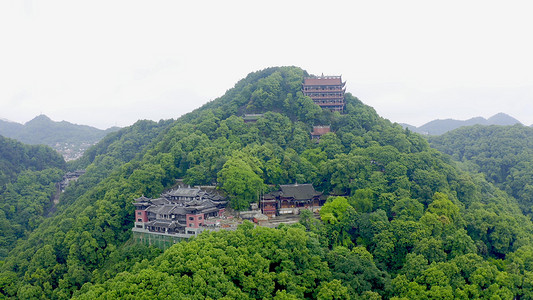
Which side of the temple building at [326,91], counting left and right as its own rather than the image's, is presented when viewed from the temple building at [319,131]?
front

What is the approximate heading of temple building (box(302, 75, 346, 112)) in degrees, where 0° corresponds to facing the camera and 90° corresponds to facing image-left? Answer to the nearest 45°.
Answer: approximately 0°

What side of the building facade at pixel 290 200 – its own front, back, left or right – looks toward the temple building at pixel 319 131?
back

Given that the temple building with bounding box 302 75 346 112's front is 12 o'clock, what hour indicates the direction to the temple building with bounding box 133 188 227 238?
the temple building with bounding box 133 188 227 238 is roughly at 1 o'clock from the temple building with bounding box 302 75 346 112.

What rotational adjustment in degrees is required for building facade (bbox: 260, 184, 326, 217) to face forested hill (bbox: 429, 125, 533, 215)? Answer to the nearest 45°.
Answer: approximately 135° to its left

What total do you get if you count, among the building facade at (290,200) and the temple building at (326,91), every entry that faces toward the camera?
2

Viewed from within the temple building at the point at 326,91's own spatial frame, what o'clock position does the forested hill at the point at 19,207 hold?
The forested hill is roughly at 3 o'clock from the temple building.

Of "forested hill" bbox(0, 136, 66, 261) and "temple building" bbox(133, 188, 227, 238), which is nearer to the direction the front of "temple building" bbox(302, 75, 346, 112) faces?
the temple building

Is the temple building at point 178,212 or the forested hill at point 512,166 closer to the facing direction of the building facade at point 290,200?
the temple building
